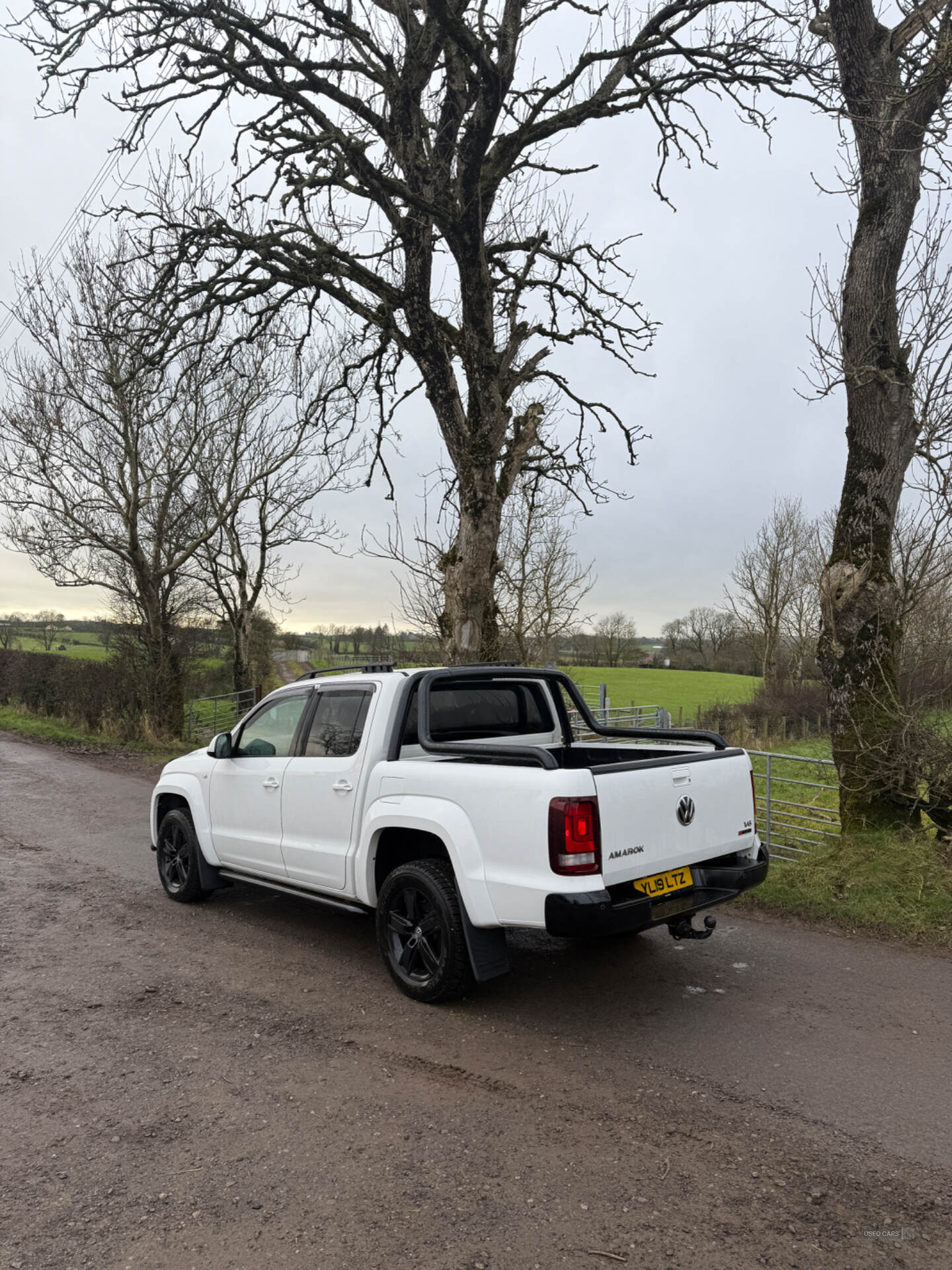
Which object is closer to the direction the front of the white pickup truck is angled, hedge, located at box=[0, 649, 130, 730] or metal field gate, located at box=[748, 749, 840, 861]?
the hedge

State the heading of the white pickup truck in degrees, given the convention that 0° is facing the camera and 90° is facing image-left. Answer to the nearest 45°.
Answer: approximately 135°

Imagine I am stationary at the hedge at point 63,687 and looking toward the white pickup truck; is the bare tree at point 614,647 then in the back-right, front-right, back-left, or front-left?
back-left

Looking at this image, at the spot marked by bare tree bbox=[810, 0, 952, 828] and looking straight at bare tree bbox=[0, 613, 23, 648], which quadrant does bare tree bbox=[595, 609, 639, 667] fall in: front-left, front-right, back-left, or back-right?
front-right

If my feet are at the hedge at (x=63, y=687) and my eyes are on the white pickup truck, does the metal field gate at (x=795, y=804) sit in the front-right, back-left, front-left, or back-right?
front-left

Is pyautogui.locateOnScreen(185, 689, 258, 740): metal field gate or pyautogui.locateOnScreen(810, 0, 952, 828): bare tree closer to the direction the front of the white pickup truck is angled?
the metal field gate

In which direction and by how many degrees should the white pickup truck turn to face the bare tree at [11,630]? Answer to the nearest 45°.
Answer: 0° — it already faces it

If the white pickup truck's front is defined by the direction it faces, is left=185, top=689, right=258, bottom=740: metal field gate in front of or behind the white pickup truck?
in front

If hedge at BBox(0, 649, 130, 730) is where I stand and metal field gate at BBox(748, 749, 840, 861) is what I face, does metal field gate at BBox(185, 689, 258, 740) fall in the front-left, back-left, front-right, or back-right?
front-left

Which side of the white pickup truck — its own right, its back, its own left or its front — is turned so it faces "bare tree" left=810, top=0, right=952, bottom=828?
right

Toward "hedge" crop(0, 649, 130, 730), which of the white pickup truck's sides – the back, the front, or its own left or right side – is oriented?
front

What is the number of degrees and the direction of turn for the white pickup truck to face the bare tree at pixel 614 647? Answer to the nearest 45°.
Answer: approximately 45° to its right
